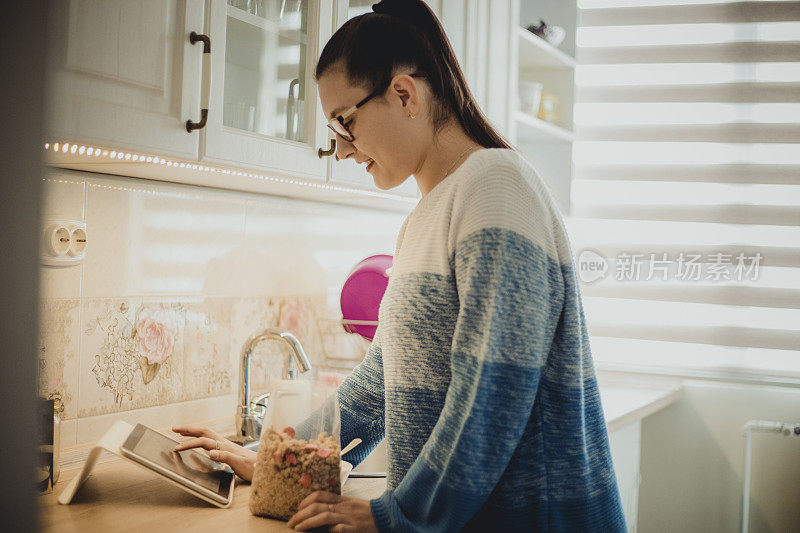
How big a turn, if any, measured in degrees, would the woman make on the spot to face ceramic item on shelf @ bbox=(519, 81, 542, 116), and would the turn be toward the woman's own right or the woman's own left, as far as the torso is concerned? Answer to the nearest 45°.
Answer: approximately 90° to the woman's own right

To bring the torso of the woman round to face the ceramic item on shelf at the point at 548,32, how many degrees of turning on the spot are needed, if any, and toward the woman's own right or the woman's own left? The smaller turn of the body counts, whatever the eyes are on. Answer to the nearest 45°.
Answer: approximately 90° to the woman's own right

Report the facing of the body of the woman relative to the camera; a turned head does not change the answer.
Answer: to the viewer's left

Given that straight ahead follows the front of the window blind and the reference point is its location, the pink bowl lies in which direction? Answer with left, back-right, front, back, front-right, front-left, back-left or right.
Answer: front-right

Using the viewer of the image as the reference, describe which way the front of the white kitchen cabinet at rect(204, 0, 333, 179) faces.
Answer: facing the viewer and to the right of the viewer

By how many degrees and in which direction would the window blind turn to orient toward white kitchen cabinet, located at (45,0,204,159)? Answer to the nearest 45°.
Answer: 0° — it already faces it

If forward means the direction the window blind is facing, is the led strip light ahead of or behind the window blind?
ahead

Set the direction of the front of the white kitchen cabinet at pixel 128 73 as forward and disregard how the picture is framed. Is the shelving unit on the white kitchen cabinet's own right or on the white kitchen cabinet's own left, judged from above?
on the white kitchen cabinet's own left

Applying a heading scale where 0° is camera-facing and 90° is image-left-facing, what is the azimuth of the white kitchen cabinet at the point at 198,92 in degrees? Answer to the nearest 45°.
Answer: approximately 315°

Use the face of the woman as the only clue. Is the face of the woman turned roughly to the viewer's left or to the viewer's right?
to the viewer's left

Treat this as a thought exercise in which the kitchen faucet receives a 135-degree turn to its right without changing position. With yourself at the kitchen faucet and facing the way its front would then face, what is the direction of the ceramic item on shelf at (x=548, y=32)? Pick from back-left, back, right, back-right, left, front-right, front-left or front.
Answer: back-right

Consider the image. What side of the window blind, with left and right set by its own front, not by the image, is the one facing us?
front

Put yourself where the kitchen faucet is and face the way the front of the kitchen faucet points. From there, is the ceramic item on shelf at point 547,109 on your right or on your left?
on your left
